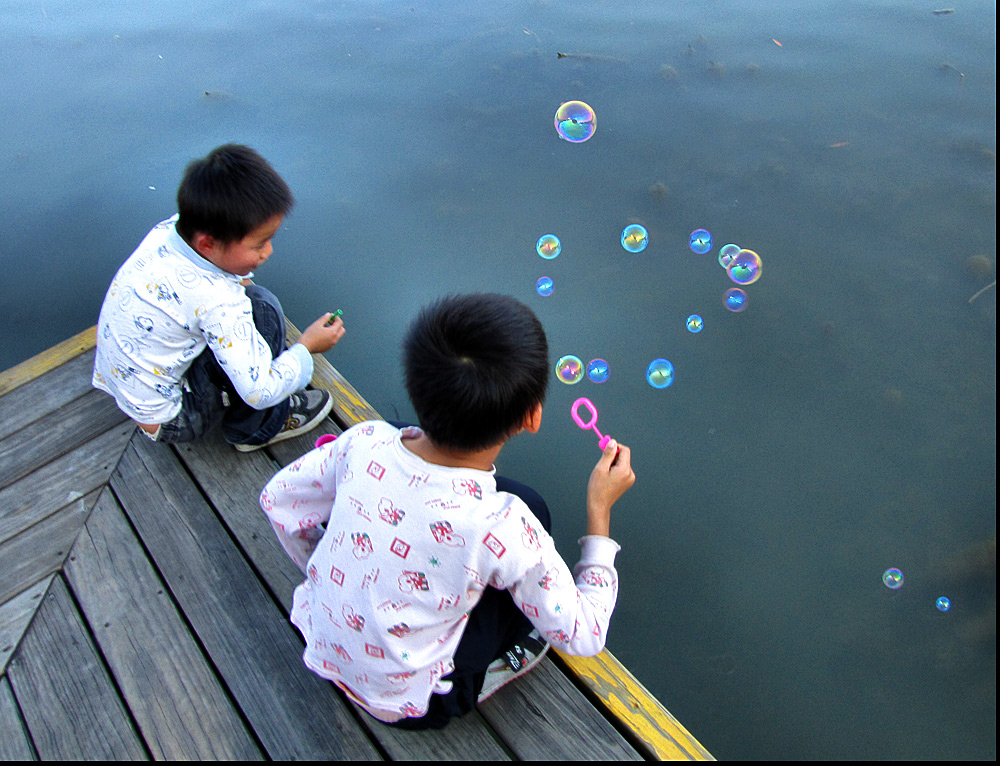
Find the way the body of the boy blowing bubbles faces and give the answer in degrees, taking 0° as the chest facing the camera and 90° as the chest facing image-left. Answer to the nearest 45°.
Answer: approximately 225°

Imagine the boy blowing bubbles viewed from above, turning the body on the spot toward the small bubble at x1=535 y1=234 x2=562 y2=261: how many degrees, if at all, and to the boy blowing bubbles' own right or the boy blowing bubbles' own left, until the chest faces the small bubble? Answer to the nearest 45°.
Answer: approximately 45° to the boy blowing bubbles' own left

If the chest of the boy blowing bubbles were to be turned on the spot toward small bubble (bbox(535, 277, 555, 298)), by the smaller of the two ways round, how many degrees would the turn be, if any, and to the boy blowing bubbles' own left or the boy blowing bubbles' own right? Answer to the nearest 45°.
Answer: approximately 45° to the boy blowing bubbles' own left

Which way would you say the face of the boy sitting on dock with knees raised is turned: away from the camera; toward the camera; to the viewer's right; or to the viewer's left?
to the viewer's right
